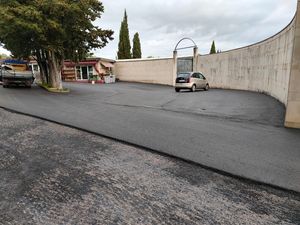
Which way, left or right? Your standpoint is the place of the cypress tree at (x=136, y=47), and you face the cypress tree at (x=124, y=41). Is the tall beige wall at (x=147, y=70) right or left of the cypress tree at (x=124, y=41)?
left

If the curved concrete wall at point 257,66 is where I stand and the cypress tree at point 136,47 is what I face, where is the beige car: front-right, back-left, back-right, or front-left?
front-left

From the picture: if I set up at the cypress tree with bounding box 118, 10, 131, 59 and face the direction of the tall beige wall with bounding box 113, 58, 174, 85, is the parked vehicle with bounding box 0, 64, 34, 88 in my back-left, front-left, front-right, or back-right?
front-right

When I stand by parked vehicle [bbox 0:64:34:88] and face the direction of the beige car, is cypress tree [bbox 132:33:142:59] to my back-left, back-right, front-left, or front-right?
front-left

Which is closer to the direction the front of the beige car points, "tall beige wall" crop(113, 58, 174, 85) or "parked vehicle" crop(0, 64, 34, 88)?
the tall beige wall
